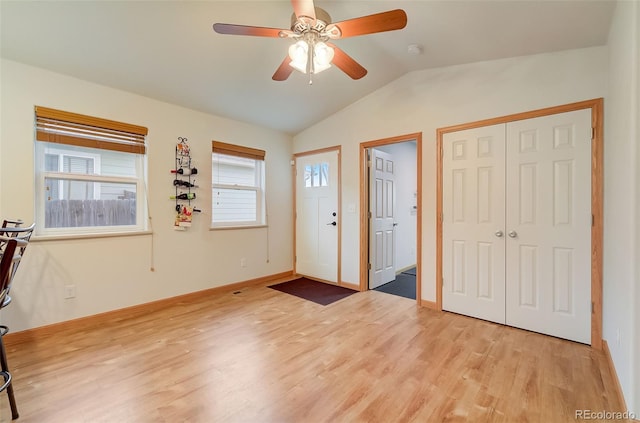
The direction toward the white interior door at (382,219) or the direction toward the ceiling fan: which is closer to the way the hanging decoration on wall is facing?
the ceiling fan

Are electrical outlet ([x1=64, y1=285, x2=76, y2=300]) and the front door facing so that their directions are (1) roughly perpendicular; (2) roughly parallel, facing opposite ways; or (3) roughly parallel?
roughly perpendicular

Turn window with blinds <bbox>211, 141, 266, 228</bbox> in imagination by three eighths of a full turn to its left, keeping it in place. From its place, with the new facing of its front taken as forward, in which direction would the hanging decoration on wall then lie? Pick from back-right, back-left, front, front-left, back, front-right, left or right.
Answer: back-left

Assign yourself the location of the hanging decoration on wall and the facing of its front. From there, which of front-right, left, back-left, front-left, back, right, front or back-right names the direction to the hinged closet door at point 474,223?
front-left

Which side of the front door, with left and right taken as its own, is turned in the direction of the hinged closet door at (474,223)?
left

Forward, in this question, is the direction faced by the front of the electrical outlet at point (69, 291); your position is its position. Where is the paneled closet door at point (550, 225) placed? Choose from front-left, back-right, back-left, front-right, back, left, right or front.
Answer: front-left

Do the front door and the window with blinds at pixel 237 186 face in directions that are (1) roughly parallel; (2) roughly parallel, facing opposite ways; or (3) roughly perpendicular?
roughly perpendicular

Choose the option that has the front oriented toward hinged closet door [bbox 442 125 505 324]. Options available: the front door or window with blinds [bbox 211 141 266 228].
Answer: the window with blinds

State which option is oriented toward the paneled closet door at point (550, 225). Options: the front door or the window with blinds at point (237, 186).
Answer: the window with blinds

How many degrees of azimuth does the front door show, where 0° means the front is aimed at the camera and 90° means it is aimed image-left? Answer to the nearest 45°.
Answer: approximately 45°

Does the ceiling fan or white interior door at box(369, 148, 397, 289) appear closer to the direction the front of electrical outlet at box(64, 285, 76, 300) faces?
the ceiling fan
